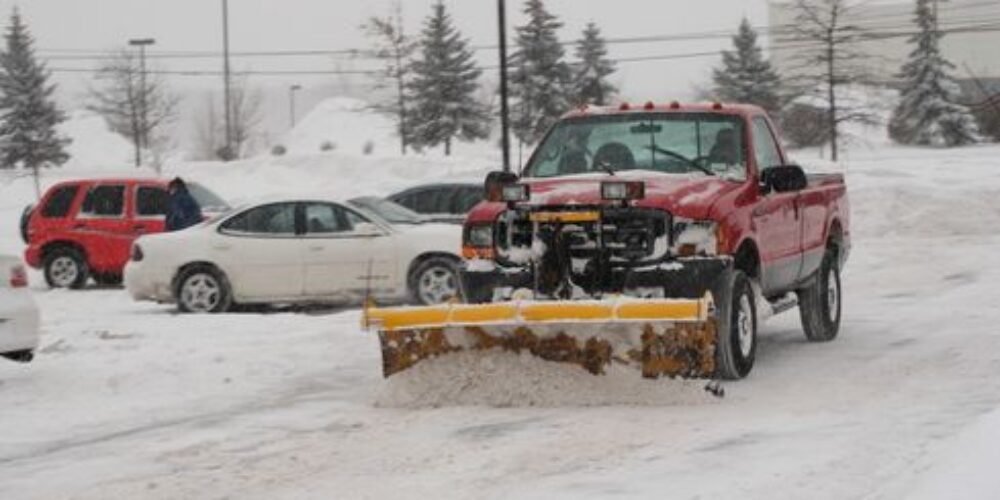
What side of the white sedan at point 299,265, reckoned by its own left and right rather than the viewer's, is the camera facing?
right

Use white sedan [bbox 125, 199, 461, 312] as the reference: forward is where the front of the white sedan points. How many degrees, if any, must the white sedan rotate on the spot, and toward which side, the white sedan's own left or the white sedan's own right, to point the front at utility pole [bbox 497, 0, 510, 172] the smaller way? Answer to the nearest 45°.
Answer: approximately 90° to the white sedan's own left

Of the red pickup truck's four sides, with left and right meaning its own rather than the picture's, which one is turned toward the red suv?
right

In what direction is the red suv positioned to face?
to the viewer's right

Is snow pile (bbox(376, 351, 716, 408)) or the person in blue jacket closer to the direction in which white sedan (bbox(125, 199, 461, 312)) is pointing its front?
the snow pile

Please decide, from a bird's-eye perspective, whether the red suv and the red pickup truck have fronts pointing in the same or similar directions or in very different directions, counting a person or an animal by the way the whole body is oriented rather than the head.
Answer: very different directions

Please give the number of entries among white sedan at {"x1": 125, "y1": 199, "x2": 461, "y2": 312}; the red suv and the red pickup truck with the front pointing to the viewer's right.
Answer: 2

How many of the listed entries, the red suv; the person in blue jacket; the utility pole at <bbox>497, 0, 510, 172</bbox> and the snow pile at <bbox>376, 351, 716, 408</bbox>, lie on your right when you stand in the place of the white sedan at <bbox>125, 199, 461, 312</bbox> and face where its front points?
1

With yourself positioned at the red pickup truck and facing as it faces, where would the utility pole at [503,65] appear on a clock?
The utility pole is roughly at 4 o'clock from the red pickup truck.

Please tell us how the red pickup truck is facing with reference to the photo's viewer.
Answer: facing the viewer and to the left of the viewer

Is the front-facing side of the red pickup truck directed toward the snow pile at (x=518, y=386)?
yes

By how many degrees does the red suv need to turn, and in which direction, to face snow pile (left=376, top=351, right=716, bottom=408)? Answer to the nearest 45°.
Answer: approximately 90° to its right
